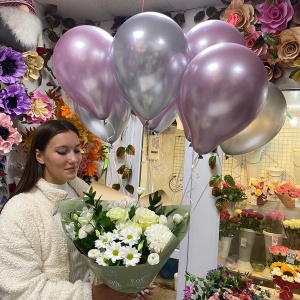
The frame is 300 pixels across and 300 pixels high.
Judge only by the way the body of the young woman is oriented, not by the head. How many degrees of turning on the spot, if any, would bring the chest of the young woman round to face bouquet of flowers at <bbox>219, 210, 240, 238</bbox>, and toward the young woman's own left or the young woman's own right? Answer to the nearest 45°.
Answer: approximately 90° to the young woman's own left

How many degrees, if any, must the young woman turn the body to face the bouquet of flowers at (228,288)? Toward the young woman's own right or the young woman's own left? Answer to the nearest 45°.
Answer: approximately 45° to the young woman's own left

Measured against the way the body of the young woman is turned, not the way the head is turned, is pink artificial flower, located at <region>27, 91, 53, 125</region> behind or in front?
behind

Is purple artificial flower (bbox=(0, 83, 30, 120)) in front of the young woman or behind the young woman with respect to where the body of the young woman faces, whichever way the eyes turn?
behind

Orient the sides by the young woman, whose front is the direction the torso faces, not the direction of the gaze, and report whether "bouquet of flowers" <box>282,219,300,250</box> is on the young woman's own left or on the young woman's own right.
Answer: on the young woman's own left

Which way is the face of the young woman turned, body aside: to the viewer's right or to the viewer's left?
to the viewer's right

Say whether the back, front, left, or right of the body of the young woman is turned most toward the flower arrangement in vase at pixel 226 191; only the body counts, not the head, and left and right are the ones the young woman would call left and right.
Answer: left

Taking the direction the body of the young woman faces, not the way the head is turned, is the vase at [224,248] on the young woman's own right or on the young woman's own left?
on the young woman's own left

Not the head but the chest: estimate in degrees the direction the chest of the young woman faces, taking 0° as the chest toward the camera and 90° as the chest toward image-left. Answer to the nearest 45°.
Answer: approximately 315°

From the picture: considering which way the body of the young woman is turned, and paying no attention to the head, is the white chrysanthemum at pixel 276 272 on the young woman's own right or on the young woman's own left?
on the young woman's own left
